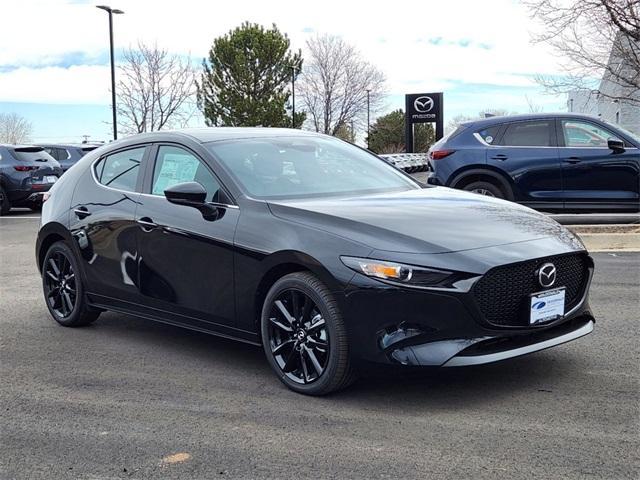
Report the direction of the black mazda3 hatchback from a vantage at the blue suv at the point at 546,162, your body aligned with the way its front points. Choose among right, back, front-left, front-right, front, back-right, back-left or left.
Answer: right

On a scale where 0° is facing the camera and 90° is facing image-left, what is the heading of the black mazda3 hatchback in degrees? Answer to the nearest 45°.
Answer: approximately 315°

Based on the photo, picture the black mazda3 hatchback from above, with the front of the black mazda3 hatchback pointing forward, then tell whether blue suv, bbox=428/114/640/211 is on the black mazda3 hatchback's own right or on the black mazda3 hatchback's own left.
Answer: on the black mazda3 hatchback's own left

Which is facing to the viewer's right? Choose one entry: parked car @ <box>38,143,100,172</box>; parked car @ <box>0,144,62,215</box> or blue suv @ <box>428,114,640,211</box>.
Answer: the blue suv

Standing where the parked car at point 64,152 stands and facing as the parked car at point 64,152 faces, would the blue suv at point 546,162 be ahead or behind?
behind

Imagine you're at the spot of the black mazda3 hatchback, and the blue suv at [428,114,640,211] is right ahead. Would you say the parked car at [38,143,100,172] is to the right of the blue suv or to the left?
left

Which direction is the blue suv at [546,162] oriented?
to the viewer's right

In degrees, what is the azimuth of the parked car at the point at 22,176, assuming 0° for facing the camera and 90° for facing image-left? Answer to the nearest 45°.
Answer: approximately 135°

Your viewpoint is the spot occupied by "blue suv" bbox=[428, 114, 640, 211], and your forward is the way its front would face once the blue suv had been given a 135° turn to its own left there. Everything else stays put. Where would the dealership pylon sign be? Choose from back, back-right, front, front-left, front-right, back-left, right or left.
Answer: front-right

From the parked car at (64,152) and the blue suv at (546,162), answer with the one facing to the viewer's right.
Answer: the blue suv

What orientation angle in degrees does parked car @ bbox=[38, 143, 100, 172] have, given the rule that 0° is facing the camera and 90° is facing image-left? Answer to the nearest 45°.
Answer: approximately 135°

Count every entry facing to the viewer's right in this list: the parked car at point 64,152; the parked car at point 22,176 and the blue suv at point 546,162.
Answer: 1

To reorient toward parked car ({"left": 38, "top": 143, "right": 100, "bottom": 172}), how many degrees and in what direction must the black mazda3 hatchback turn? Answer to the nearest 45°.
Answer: approximately 135° to its left

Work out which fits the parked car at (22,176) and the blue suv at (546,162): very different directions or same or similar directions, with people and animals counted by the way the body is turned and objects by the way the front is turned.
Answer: very different directions

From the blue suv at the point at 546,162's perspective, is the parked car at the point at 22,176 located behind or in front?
behind

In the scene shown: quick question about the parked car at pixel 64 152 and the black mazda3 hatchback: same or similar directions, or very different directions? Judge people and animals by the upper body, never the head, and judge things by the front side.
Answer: very different directions

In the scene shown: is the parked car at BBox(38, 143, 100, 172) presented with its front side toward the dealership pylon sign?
no

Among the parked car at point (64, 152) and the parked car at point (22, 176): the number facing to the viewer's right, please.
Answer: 0

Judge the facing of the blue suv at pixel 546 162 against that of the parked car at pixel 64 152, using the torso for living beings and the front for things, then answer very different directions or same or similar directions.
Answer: very different directions
